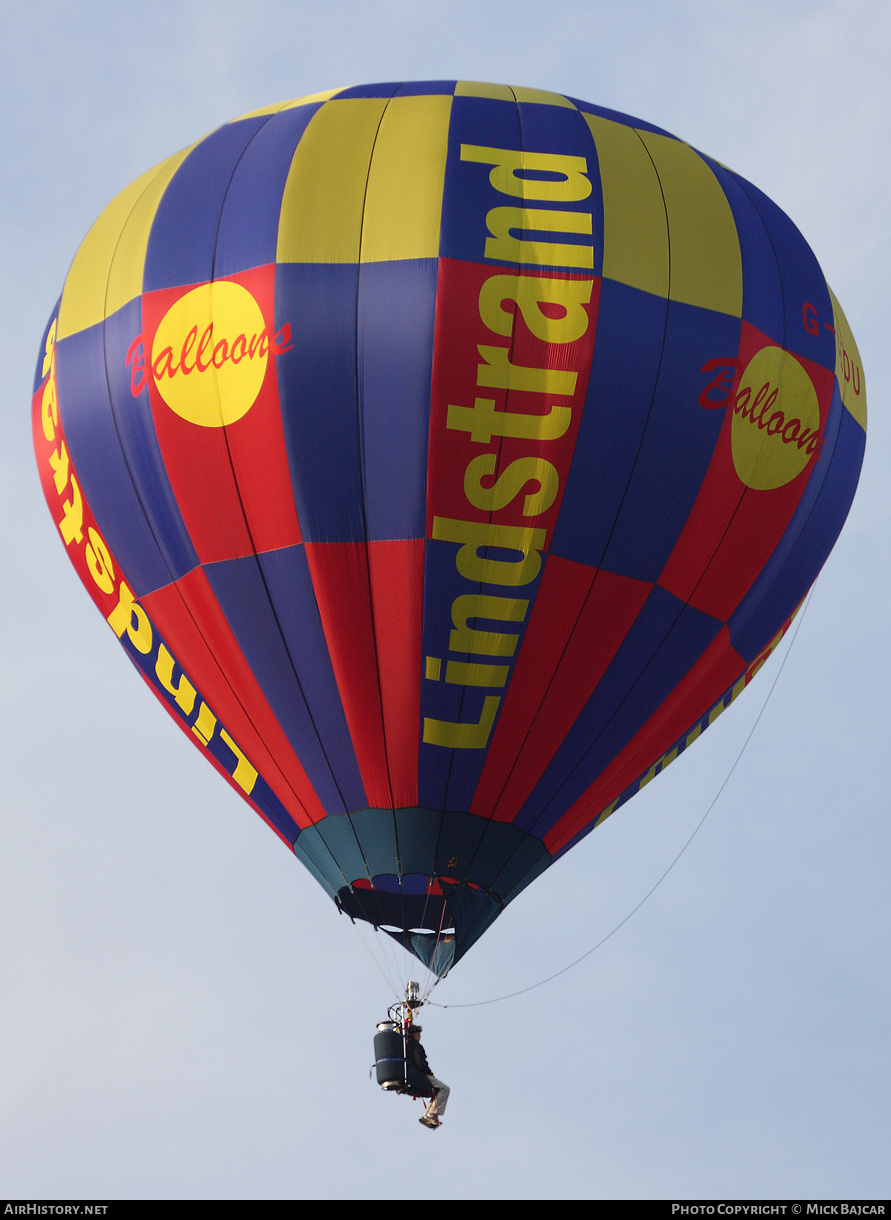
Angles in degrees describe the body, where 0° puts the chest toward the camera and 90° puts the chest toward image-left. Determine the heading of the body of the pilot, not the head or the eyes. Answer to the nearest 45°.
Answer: approximately 270°
